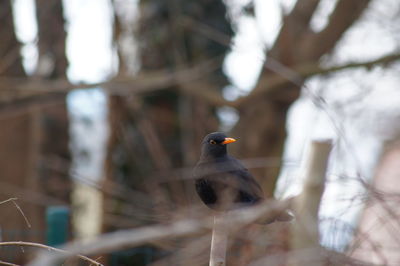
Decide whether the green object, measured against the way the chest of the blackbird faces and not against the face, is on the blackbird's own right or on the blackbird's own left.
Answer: on the blackbird's own right

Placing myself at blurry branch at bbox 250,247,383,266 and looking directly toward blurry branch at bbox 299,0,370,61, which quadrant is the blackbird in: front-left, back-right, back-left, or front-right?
front-left

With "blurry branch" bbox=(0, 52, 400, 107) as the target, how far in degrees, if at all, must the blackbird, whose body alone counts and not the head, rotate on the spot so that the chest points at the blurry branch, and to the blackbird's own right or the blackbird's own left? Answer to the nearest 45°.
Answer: approximately 135° to the blackbird's own right

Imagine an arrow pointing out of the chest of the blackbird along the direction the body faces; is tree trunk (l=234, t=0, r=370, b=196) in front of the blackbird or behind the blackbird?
behind

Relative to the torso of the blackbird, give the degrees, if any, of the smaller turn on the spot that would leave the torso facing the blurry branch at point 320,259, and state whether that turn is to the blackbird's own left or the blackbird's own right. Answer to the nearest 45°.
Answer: approximately 90° to the blackbird's own left

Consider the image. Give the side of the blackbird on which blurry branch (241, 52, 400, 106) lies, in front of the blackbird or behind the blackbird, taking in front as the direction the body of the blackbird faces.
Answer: behind

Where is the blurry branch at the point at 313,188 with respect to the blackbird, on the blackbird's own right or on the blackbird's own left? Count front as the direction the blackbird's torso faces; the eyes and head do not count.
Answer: on the blackbird's own left

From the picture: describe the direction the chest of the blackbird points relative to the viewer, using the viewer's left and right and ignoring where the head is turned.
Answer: facing the viewer and to the left of the viewer
